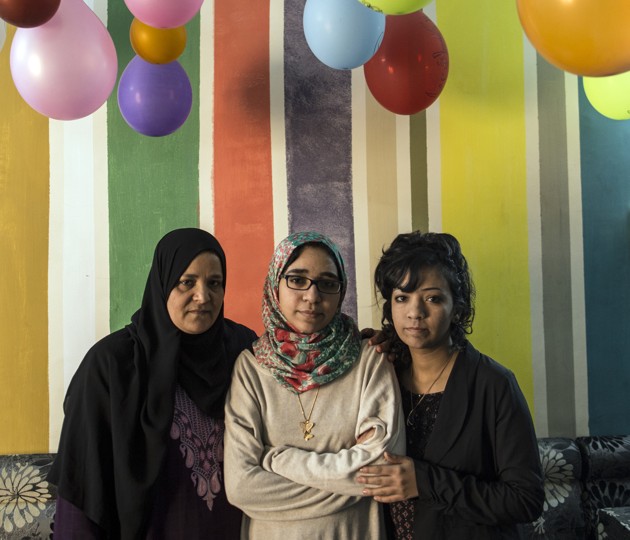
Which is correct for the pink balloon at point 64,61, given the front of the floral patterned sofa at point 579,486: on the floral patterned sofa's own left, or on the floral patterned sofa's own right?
on the floral patterned sofa's own right

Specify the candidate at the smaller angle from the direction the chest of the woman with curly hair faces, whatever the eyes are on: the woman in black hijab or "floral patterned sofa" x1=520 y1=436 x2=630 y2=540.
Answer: the woman in black hijab

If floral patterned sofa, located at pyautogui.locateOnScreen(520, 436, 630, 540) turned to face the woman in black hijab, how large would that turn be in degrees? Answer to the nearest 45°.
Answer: approximately 45° to its right
